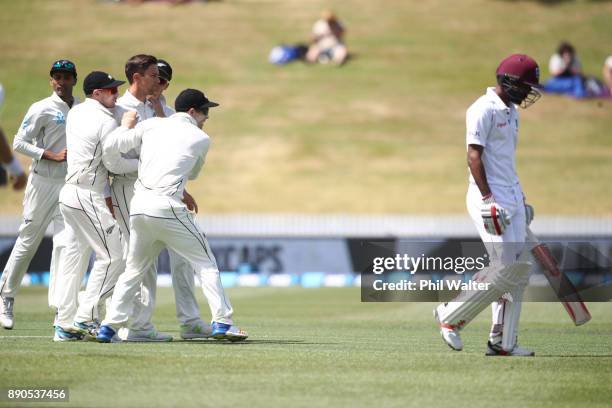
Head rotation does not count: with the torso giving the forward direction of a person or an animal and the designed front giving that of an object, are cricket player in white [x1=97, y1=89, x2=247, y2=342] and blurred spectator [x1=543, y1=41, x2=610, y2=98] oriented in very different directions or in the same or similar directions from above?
very different directions

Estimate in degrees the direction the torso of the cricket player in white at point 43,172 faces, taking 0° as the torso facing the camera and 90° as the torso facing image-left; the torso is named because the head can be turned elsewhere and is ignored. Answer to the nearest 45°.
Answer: approximately 315°

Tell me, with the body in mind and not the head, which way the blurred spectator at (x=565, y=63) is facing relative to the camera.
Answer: toward the camera

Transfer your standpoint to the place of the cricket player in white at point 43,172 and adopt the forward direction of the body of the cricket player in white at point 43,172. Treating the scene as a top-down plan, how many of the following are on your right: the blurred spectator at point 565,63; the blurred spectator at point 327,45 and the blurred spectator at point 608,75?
0

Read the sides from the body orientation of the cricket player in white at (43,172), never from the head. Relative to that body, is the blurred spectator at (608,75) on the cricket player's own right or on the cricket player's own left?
on the cricket player's own left

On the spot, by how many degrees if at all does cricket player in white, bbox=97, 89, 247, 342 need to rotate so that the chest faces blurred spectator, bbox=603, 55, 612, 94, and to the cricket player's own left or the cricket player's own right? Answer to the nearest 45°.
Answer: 0° — they already face them

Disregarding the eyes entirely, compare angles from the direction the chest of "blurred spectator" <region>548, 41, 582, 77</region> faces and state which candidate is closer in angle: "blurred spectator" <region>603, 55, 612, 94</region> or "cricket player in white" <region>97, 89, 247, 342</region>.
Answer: the cricket player in white

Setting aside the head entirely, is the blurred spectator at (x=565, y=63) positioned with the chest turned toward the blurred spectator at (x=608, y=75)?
no

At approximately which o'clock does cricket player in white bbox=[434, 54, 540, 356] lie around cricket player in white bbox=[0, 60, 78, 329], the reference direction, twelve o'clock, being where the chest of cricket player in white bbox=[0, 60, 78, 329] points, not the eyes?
cricket player in white bbox=[434, 54, 540, 356] is roughly at 12 o'clock from cricket player in white bbox=[0, 60, 78, 329].

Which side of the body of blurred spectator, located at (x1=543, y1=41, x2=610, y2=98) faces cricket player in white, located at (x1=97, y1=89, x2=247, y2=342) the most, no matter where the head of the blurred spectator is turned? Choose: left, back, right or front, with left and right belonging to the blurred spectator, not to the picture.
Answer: front

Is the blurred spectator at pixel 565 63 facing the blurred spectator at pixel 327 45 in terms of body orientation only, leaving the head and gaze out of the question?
no

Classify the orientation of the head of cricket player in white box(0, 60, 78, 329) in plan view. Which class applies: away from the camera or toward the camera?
toward the camera

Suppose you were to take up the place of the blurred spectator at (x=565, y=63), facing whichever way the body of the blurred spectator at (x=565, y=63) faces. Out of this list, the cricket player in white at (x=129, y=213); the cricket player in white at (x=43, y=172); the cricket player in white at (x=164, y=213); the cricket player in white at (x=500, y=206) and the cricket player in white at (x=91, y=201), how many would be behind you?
0

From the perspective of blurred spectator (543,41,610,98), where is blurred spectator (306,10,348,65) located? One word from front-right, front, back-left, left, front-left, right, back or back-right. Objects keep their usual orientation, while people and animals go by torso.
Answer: right
